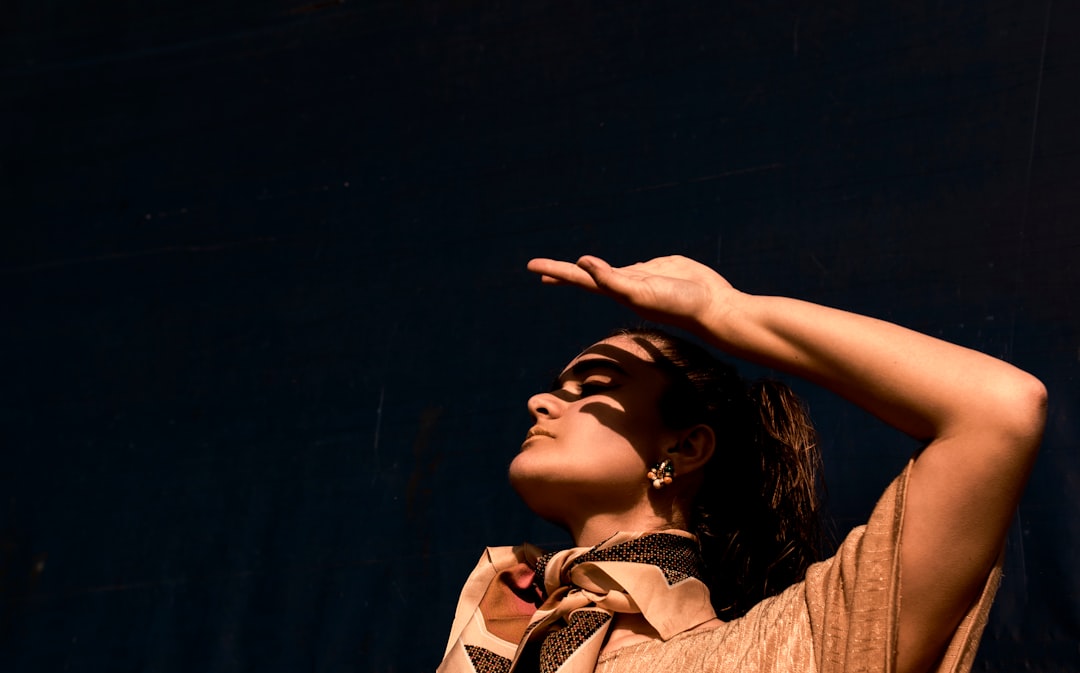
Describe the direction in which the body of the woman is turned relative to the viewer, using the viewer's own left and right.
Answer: facing the viewer and to the left of the viewer
